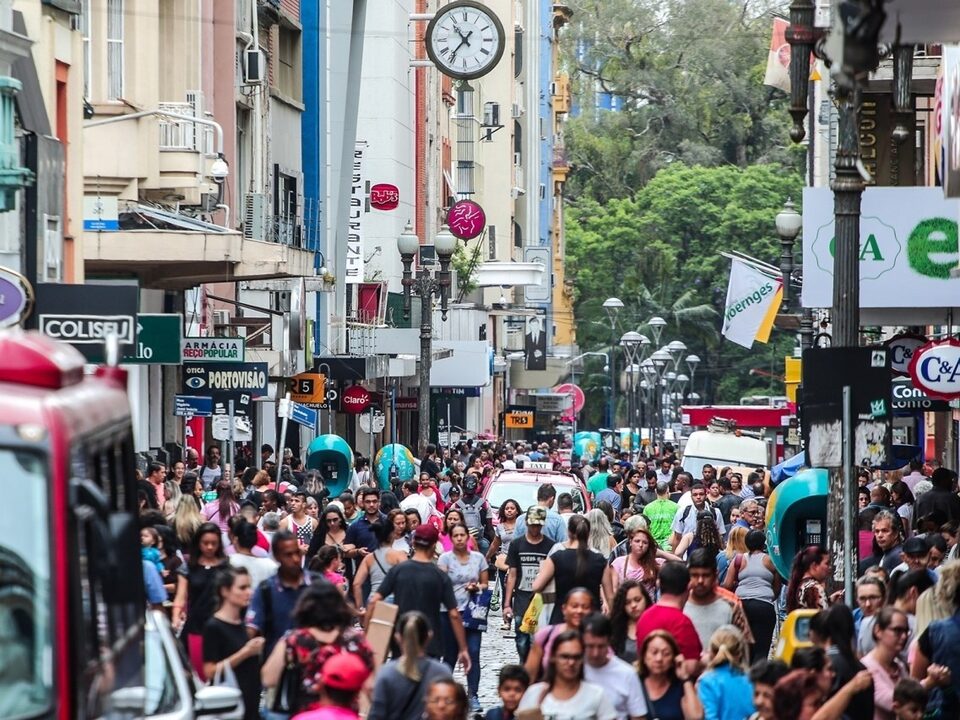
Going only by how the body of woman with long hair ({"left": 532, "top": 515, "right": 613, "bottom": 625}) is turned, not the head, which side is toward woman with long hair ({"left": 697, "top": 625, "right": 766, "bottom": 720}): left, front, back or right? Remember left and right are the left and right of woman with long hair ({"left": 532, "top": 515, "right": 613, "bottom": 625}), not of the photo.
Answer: back

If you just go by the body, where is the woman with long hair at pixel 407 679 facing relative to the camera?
away from the camera

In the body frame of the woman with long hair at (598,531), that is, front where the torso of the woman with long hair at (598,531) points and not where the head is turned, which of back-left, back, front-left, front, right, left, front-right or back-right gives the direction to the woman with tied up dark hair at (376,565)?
back-left

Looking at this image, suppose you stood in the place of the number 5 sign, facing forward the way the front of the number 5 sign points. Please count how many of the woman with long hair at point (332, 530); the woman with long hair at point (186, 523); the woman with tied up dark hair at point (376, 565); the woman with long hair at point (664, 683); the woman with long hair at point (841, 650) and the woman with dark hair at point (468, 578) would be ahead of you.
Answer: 6

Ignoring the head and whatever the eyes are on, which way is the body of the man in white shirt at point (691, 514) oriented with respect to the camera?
toward the camera

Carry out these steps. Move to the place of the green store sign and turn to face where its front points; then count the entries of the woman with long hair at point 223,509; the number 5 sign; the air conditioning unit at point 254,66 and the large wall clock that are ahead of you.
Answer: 1

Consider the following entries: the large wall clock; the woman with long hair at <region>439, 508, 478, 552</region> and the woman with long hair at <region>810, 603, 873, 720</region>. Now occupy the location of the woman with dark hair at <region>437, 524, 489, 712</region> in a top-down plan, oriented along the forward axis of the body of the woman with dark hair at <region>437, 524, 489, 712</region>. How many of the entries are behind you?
2

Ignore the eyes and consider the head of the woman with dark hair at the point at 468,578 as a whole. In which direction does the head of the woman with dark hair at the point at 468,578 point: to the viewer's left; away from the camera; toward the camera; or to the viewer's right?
toward the camera

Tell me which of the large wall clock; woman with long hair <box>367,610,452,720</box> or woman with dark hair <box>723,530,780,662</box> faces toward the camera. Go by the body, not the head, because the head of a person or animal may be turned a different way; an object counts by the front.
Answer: the large wall clock

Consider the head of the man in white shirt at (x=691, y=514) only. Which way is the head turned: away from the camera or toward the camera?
toward the camera

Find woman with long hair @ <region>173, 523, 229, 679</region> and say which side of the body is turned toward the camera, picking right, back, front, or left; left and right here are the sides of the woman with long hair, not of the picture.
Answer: front

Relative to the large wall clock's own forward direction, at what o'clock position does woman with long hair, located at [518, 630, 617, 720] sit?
The woman with long hair is roughly at 12 o'clock from the large wall clock.

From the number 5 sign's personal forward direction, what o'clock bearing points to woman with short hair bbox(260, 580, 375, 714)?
The woman with short hair is roughly at 12 o'clock from the number 5 sign.

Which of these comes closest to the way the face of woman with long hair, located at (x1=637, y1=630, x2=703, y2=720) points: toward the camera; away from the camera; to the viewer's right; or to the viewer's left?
toward the camera

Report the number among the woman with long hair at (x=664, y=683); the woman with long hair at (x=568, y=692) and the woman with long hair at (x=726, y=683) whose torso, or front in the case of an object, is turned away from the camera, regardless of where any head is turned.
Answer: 1

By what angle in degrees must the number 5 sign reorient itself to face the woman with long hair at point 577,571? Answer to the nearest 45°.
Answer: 0° — it already faces them

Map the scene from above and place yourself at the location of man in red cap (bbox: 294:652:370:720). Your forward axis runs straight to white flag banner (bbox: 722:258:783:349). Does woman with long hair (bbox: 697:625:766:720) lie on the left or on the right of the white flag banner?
right

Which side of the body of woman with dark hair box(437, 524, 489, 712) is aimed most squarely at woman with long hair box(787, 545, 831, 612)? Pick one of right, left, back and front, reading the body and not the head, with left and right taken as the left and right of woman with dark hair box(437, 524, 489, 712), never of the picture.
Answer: left

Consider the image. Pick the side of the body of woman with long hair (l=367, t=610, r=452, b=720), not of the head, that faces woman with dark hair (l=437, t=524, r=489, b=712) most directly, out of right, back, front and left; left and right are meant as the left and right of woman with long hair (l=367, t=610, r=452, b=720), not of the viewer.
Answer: front

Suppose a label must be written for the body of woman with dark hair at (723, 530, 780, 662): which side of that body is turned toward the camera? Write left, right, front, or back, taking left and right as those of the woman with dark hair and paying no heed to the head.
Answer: back
